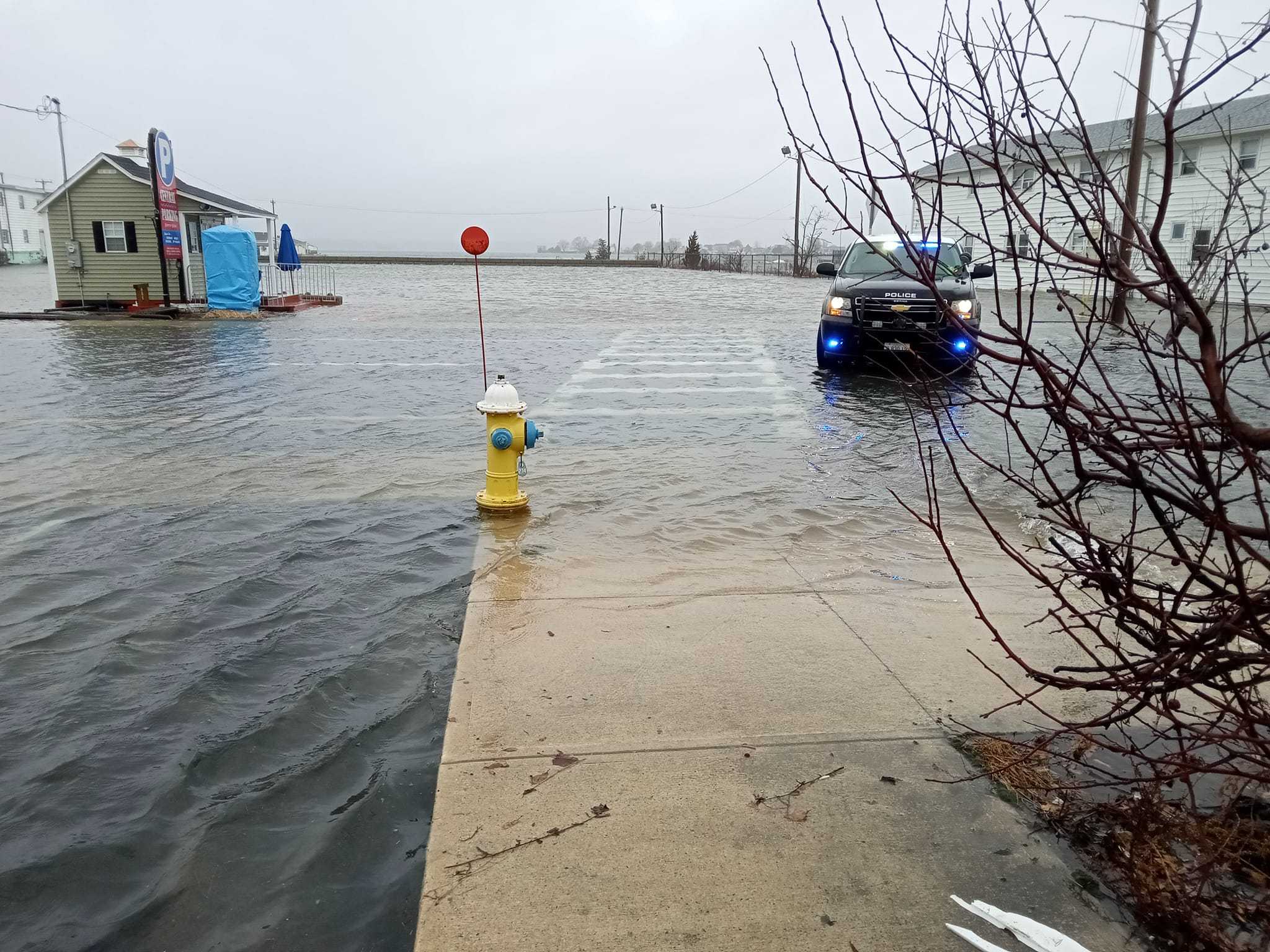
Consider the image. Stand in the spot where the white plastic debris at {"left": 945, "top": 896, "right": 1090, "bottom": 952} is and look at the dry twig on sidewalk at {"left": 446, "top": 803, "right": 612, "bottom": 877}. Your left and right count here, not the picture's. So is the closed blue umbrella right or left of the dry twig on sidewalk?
right

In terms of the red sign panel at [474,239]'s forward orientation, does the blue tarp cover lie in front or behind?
behind

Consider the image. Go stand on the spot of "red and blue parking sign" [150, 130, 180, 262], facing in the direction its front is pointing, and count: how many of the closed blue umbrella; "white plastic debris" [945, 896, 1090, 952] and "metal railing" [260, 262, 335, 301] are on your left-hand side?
2

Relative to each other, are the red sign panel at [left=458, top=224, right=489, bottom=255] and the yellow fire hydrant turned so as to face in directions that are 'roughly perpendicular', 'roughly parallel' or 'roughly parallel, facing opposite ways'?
roughly perpendicular

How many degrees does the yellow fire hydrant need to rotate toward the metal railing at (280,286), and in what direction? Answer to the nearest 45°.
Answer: approximately 90° to its left

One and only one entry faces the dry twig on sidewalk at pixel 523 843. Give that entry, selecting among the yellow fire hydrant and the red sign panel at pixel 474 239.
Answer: the red sign panel

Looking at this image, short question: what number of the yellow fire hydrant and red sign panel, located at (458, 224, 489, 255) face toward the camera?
1

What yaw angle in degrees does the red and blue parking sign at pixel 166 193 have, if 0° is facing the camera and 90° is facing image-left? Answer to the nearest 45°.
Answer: approximately 315°

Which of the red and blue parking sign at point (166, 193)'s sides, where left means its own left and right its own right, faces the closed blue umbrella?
left

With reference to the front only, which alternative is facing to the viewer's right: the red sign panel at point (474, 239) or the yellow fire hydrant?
the yellow fire hydrant

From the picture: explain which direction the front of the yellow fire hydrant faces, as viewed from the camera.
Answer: facing to the right of the viewer

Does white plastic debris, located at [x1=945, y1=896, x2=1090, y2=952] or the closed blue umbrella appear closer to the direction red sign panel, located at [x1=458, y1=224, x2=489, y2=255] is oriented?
the white plastic debris

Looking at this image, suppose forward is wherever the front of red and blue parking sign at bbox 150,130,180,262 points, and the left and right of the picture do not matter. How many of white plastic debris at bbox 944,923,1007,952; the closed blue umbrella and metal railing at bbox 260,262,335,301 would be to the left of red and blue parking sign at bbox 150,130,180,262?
2
